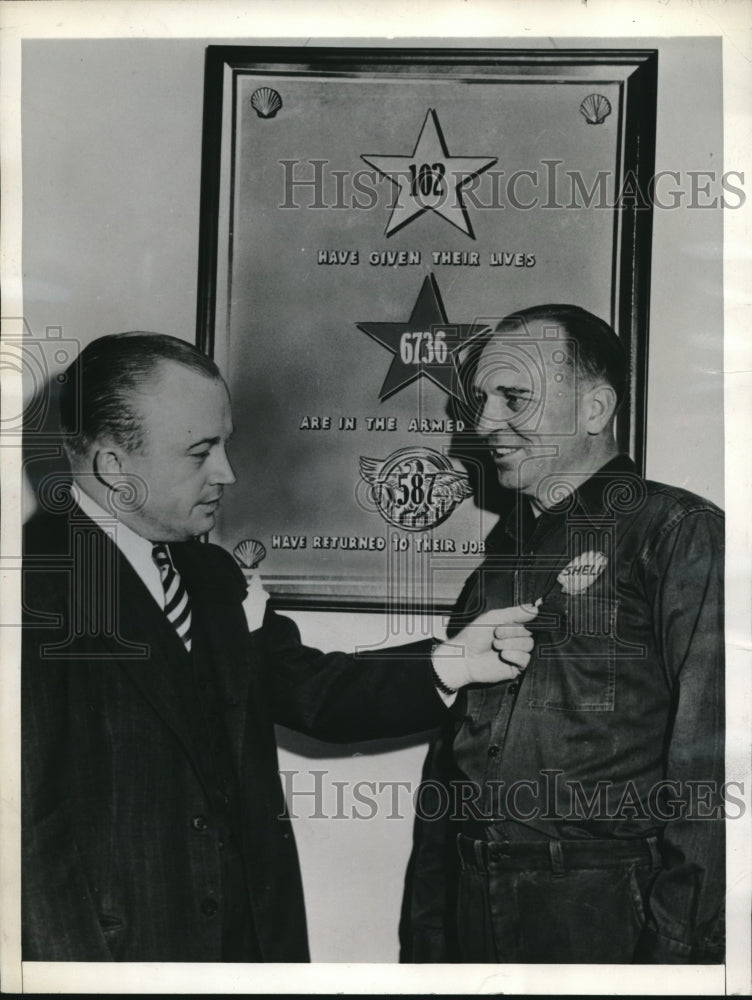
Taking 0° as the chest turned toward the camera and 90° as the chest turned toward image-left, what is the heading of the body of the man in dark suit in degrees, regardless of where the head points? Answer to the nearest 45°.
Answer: approximately 315°

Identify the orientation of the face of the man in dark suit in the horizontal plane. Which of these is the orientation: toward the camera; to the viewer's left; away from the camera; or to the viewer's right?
to the viewer's right

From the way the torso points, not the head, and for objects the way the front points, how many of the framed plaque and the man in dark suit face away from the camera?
0

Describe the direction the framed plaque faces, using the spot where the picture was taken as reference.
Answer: facing the viewer
